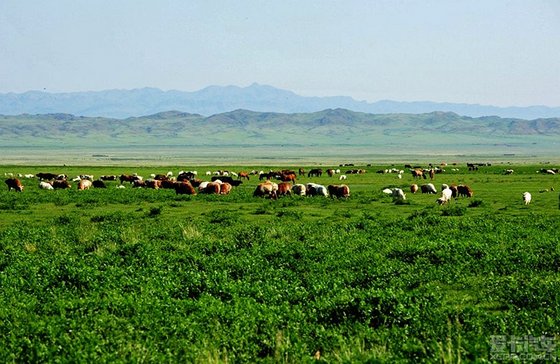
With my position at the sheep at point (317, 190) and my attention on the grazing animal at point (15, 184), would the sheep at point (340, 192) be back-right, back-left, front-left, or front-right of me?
back-left

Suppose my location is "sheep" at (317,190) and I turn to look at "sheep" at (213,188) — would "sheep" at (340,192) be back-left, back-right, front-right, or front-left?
back-left
